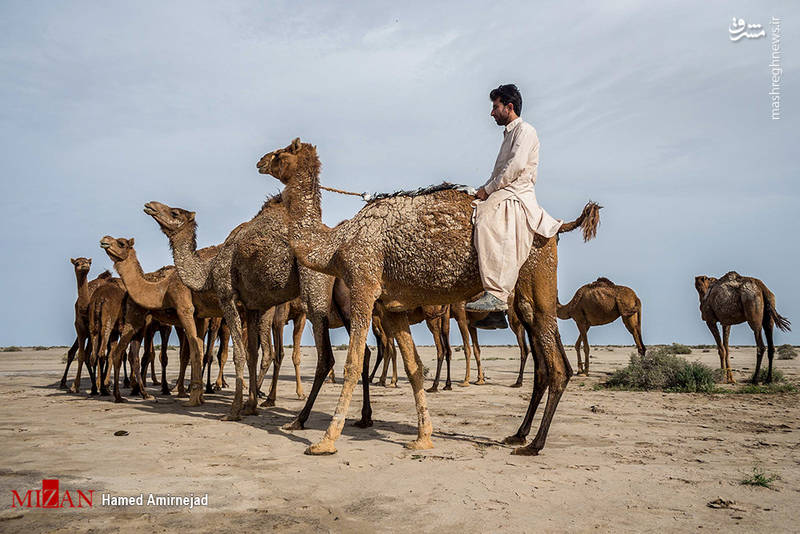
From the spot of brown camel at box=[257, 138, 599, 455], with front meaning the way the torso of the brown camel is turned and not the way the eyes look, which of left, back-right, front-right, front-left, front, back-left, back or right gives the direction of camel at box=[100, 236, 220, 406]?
front-right

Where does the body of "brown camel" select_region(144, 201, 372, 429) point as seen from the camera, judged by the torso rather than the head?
to the viewer's left

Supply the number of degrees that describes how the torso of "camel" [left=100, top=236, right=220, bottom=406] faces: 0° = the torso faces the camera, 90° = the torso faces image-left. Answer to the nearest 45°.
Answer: approximately 90°

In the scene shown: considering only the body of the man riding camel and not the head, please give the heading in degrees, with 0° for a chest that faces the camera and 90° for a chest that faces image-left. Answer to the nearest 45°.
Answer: approximately 90°

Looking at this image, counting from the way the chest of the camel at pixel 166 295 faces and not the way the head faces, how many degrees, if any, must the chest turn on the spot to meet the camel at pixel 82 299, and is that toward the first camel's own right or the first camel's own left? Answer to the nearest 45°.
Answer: approximately 45° to the first camel's own right

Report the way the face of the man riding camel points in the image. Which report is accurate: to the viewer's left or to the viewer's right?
to the viewer's left

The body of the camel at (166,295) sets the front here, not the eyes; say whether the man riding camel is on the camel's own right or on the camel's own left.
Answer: on the camel's own left

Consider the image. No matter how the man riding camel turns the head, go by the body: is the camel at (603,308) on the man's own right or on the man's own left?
on the man's own right

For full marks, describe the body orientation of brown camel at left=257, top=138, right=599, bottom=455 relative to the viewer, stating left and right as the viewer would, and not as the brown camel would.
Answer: facing to the left of the viewer

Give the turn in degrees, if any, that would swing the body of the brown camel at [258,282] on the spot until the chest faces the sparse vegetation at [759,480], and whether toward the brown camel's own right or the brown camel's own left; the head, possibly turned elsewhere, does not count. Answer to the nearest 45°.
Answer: approximately 135° to the brown camel's own left

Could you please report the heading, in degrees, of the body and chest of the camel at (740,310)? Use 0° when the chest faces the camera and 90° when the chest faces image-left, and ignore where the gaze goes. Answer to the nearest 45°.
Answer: approximately 135°

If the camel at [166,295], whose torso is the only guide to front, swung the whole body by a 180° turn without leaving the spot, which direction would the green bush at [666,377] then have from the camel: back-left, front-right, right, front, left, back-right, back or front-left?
front

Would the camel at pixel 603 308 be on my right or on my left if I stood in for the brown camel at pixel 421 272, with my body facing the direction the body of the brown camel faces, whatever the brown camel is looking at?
on my right
